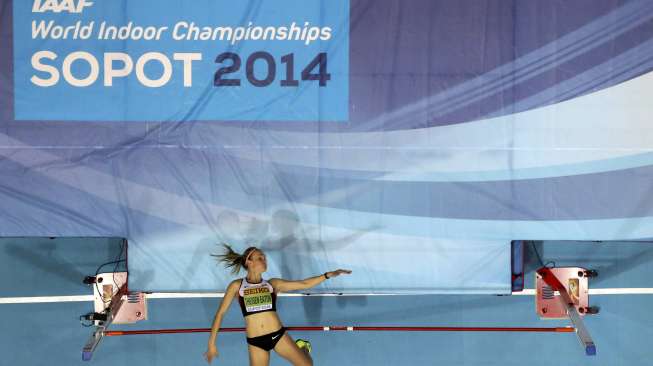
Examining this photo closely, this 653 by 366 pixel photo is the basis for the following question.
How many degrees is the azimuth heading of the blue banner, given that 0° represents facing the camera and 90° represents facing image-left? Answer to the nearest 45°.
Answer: approximately 0°
